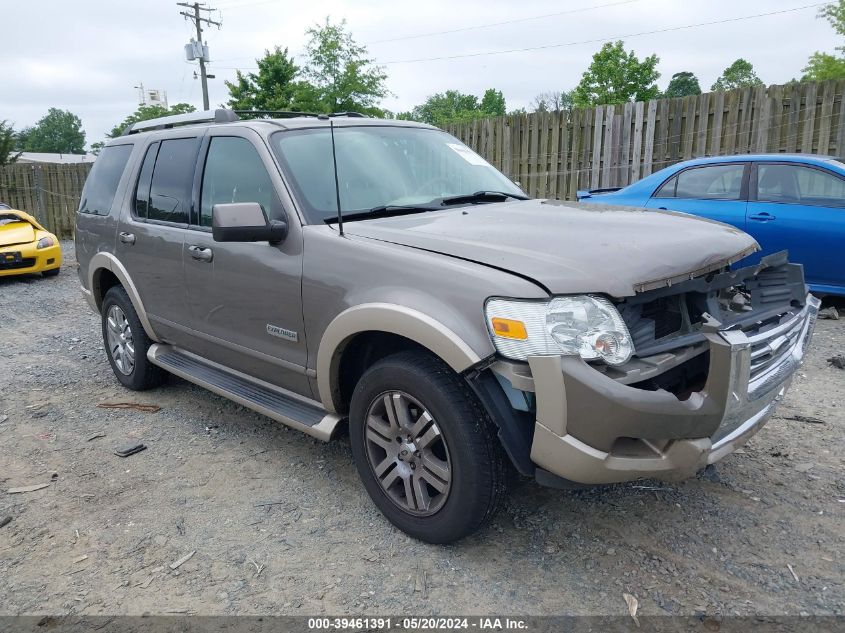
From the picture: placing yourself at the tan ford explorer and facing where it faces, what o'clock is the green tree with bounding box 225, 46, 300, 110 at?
The green tree is roughly at 7 o'clock from the tan ford explorer.

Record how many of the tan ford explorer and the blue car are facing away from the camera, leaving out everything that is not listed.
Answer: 0

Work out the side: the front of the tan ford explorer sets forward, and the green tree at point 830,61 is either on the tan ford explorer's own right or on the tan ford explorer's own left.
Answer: on the tan ford explorer's own left

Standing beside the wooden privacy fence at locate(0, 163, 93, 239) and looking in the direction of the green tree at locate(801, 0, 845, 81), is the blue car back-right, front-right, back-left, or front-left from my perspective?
front-right

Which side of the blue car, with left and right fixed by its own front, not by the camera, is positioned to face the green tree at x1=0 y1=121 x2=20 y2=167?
back

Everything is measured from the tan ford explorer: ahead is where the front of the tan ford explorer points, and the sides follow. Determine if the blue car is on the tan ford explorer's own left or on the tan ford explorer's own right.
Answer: on the tan ford explorer's own left

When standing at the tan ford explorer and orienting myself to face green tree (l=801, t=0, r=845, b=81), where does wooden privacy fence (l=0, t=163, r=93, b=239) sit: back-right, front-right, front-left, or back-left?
front-left

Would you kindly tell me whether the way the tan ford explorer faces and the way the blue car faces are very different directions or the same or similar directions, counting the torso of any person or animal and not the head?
same or similar directions

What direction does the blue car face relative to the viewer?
to the viewer's right

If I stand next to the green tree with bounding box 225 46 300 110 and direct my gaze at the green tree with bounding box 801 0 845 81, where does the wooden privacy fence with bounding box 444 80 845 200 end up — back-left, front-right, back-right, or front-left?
front-right
